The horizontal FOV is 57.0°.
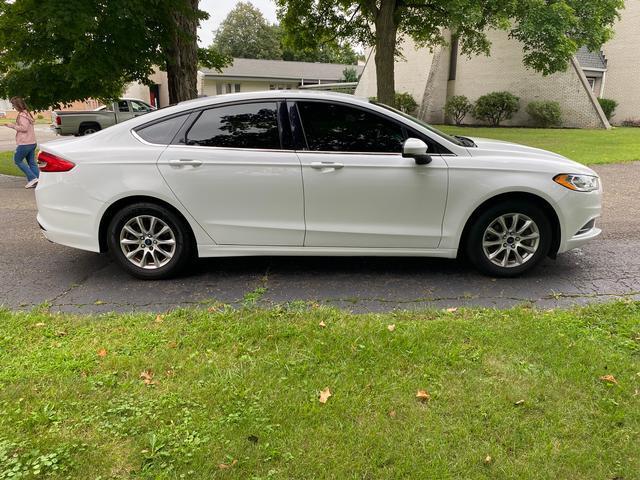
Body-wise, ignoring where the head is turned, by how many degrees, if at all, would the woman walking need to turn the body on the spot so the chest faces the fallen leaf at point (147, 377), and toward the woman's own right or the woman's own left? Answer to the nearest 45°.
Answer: approximately 90° to the woman's own left

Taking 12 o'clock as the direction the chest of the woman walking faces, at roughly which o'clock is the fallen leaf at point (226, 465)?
The fallen leaf is roughly at 9 o'clock from the woman walking.

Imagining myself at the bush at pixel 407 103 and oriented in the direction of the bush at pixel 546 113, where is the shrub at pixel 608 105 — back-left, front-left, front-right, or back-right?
front-left

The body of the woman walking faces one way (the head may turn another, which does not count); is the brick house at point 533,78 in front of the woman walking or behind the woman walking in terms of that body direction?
behind

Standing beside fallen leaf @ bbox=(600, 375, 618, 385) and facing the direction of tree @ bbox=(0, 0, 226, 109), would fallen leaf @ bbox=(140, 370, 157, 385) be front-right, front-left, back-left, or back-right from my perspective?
front-left

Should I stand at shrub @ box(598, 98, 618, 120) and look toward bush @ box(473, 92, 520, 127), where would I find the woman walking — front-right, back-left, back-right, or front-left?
front-left

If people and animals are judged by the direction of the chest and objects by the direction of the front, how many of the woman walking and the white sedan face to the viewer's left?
1

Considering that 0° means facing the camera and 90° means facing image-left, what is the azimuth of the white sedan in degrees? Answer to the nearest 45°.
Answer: approximately 270°

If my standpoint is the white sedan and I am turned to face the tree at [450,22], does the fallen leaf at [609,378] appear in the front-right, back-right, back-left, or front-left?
back-right

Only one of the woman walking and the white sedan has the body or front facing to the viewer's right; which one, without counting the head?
the white sedan

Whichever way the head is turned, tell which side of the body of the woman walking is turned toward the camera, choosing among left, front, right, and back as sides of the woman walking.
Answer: left

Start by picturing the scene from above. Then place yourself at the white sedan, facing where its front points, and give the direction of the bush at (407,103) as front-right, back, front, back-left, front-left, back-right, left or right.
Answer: left

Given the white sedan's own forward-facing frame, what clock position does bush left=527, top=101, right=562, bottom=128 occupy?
The bush is roughly at 10 o'clock from the white sedan.

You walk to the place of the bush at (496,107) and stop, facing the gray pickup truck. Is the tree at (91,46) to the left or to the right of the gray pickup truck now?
left

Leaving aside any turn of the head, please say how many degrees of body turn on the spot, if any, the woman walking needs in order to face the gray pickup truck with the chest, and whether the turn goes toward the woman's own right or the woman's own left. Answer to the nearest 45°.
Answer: approximately 90° to the woman's own right
